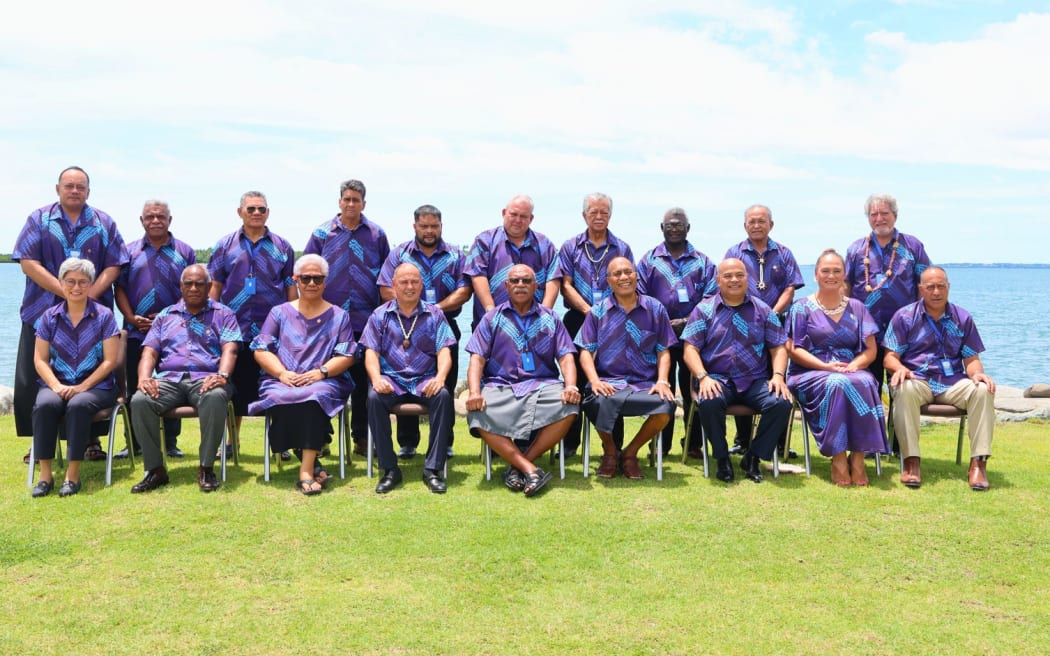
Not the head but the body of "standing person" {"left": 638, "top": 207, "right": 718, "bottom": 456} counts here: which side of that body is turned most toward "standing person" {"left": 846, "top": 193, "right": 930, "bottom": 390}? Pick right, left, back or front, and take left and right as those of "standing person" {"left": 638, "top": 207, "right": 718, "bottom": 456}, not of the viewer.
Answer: left

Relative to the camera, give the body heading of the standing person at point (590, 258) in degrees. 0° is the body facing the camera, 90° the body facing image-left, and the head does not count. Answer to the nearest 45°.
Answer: approximately 0°

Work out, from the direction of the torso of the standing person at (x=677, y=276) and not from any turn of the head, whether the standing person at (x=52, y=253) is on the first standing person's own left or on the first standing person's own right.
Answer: on the first standing person's own right

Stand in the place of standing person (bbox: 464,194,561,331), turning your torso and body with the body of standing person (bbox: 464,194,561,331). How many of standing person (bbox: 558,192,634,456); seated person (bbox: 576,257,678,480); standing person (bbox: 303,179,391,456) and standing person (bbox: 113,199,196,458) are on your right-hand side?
2

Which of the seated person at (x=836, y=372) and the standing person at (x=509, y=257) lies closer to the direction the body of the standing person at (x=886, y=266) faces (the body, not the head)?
the seated person

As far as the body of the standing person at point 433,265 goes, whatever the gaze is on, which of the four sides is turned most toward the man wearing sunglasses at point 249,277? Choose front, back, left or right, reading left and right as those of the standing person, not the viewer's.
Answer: right

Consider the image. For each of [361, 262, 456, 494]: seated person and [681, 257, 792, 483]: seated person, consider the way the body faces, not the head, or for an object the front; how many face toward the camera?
2

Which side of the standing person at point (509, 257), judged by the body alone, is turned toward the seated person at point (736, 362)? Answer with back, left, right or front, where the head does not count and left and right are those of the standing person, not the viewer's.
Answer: left

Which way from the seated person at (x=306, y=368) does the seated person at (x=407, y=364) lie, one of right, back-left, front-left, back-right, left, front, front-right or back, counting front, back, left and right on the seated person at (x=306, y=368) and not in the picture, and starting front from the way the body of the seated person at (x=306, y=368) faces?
left

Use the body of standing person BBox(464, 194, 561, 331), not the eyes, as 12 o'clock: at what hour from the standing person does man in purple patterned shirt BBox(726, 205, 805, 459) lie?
The man in purple patterned shirt is roughly at 9 o'clock from the standing person.
